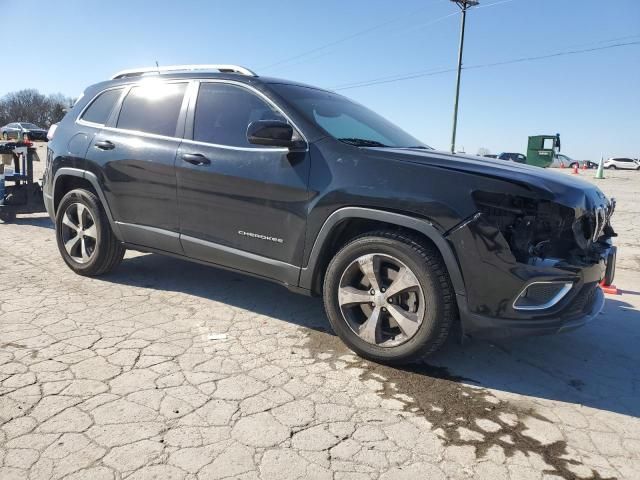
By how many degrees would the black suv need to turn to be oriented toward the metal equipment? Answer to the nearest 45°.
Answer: approximately 180°

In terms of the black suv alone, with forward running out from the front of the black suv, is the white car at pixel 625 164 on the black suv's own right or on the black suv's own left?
on the black suv's own left

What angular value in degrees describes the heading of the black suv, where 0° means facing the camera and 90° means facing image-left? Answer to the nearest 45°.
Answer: approximately 315°

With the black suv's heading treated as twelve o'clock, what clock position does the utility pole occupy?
The utility pole is roughly at 8 o'clock from the black suv.

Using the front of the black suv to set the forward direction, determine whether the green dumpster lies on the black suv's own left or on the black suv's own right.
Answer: on the black suv's own left
